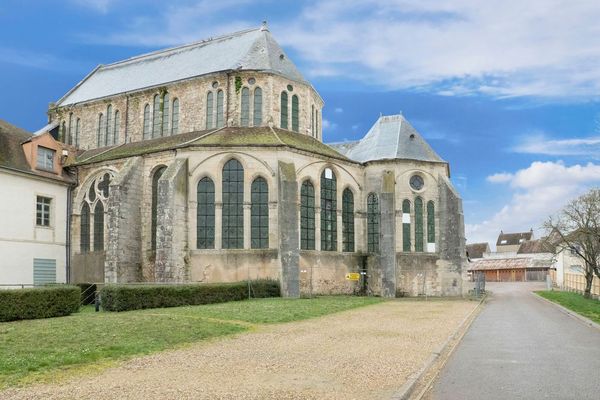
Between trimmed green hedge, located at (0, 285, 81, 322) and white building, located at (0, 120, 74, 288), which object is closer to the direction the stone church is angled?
the white building

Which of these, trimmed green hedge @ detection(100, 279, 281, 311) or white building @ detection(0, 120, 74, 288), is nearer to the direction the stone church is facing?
the white building

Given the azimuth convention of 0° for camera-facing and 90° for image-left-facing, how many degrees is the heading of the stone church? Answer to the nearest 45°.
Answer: approximately 135°

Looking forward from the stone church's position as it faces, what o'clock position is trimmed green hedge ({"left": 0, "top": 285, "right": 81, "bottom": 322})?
The trimmed green hedge is roughly at 8 o'clock from the stone church.

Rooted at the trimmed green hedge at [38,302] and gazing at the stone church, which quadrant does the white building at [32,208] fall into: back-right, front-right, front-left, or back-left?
front-left
